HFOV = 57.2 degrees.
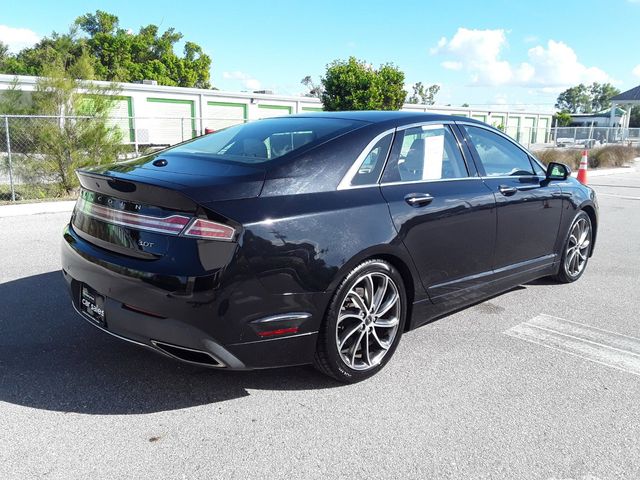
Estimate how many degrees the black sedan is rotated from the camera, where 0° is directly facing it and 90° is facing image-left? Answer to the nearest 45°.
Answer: approximately 225°

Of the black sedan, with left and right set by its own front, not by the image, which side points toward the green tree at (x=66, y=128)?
left

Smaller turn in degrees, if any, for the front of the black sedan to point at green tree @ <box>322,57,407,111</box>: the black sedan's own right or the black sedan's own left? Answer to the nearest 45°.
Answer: approximately 45° to the black sedan's own left

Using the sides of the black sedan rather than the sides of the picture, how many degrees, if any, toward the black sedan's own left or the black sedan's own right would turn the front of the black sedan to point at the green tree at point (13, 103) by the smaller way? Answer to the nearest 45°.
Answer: approximately 90° to the black sedan's own left
